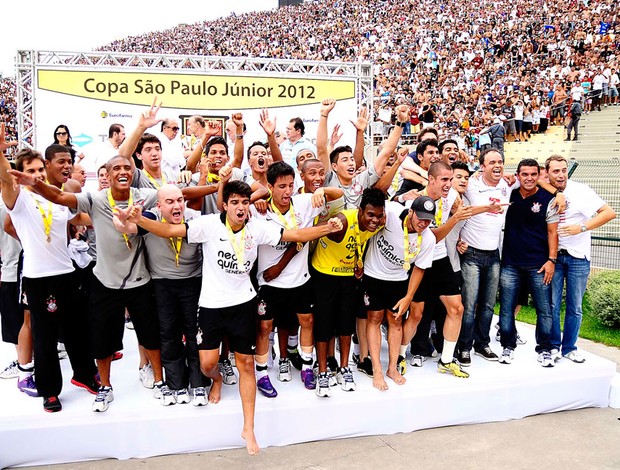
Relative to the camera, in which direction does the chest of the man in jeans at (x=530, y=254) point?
toward the camera

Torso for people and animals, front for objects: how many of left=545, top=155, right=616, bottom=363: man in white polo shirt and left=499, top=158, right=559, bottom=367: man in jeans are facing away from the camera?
0

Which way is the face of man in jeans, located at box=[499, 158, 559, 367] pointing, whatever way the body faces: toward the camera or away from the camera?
toward the camera

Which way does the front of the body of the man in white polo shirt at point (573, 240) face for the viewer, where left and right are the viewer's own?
facing the viewer and to the left of the viewer
